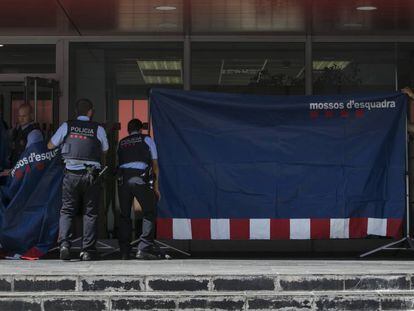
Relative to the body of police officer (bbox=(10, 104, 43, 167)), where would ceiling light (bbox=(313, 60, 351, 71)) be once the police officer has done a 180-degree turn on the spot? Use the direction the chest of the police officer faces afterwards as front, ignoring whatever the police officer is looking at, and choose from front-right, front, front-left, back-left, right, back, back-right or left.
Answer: front-right

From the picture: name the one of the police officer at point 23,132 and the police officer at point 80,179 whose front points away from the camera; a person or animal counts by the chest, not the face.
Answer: the police officer at point 80,179

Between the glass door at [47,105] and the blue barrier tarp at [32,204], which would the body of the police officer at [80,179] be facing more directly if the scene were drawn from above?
the glass door

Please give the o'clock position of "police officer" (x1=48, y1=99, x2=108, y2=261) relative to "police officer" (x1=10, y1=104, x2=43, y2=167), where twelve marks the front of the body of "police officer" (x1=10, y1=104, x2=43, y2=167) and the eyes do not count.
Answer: "police officer" (x1=48, y1=99, x2=108, y2=261) is roughly at 9 o'clock from "police officer" (x1=10, y1=104, x2=43, y2=167).

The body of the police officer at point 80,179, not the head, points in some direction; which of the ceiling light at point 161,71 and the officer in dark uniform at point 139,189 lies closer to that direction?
the ceiling light

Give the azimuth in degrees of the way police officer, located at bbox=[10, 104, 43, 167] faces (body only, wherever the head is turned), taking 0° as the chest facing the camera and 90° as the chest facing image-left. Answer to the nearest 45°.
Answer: approximately 45°

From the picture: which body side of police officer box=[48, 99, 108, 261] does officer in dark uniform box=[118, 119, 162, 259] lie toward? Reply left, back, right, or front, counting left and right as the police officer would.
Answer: right

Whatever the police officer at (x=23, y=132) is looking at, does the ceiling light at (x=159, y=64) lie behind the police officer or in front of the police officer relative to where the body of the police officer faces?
behind

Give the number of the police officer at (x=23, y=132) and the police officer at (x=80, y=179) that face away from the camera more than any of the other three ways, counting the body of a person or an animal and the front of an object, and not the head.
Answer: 1

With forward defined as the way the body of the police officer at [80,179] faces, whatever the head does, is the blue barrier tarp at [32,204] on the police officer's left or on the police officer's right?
on the police officer's left

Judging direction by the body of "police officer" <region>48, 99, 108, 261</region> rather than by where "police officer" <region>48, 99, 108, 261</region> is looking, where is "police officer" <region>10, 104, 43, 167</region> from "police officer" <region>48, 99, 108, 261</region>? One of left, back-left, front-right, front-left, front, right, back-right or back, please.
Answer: front-left

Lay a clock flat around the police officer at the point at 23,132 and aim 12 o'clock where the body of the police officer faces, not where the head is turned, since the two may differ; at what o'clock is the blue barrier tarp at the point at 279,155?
The blue barrier tarp is roughly at 8 o'clock from the police officer.

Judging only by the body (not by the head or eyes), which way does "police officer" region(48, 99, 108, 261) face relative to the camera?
away from the camera
